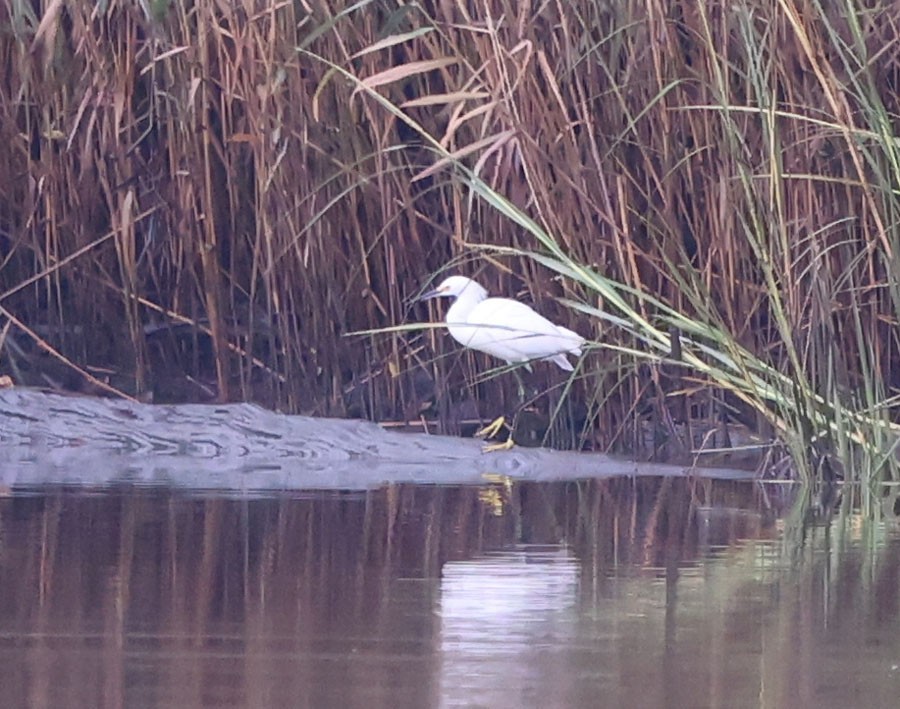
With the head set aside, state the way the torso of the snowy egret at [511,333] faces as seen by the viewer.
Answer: to the viewer's left
